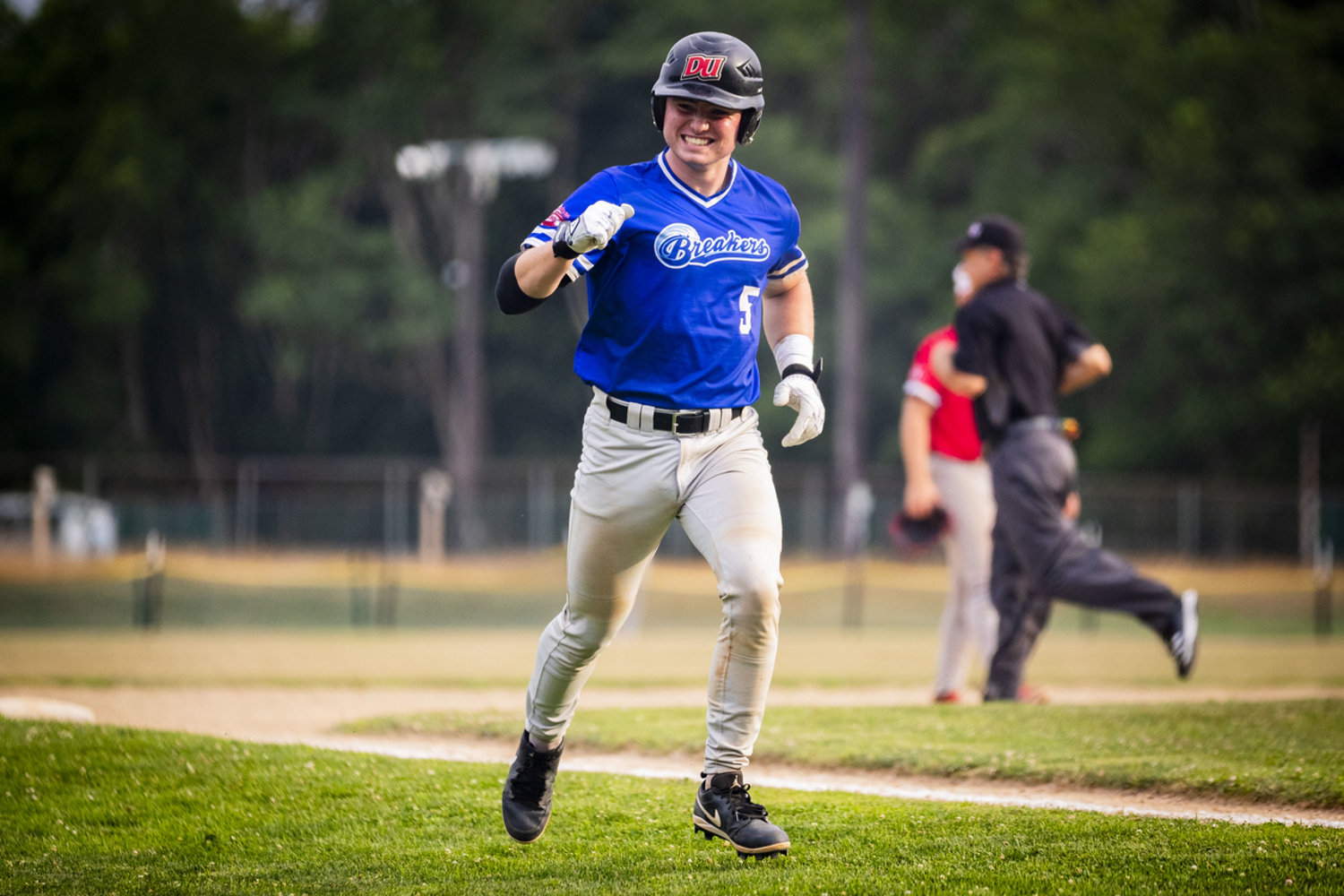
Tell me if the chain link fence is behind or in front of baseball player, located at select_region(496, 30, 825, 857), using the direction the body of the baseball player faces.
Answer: behind

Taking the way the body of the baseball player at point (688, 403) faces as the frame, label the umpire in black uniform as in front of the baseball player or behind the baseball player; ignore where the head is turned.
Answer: behind

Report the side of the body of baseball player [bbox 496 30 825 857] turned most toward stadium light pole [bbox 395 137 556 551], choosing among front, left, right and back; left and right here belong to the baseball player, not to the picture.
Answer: back

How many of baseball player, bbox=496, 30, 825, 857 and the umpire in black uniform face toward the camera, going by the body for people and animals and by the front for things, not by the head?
1

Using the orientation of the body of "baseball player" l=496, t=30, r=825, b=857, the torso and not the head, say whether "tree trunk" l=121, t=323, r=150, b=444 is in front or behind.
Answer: behind

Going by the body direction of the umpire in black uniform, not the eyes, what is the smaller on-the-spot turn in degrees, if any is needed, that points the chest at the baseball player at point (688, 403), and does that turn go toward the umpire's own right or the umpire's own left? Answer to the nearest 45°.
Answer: approximately 135° to the umpire's own left

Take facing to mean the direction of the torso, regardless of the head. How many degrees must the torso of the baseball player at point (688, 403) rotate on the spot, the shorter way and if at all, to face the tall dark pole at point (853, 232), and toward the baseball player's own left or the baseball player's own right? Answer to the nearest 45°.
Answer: approximately 180°

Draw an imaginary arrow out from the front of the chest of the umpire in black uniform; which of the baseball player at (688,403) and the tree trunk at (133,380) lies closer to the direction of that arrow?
the tree trunk

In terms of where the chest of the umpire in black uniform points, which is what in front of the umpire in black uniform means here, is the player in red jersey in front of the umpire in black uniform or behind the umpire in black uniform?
in front

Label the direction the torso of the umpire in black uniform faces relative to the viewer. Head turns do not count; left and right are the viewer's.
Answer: facing away from the viewer and to the left of the viewer

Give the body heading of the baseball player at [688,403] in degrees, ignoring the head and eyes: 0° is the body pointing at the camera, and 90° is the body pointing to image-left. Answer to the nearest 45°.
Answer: approximately 0°
